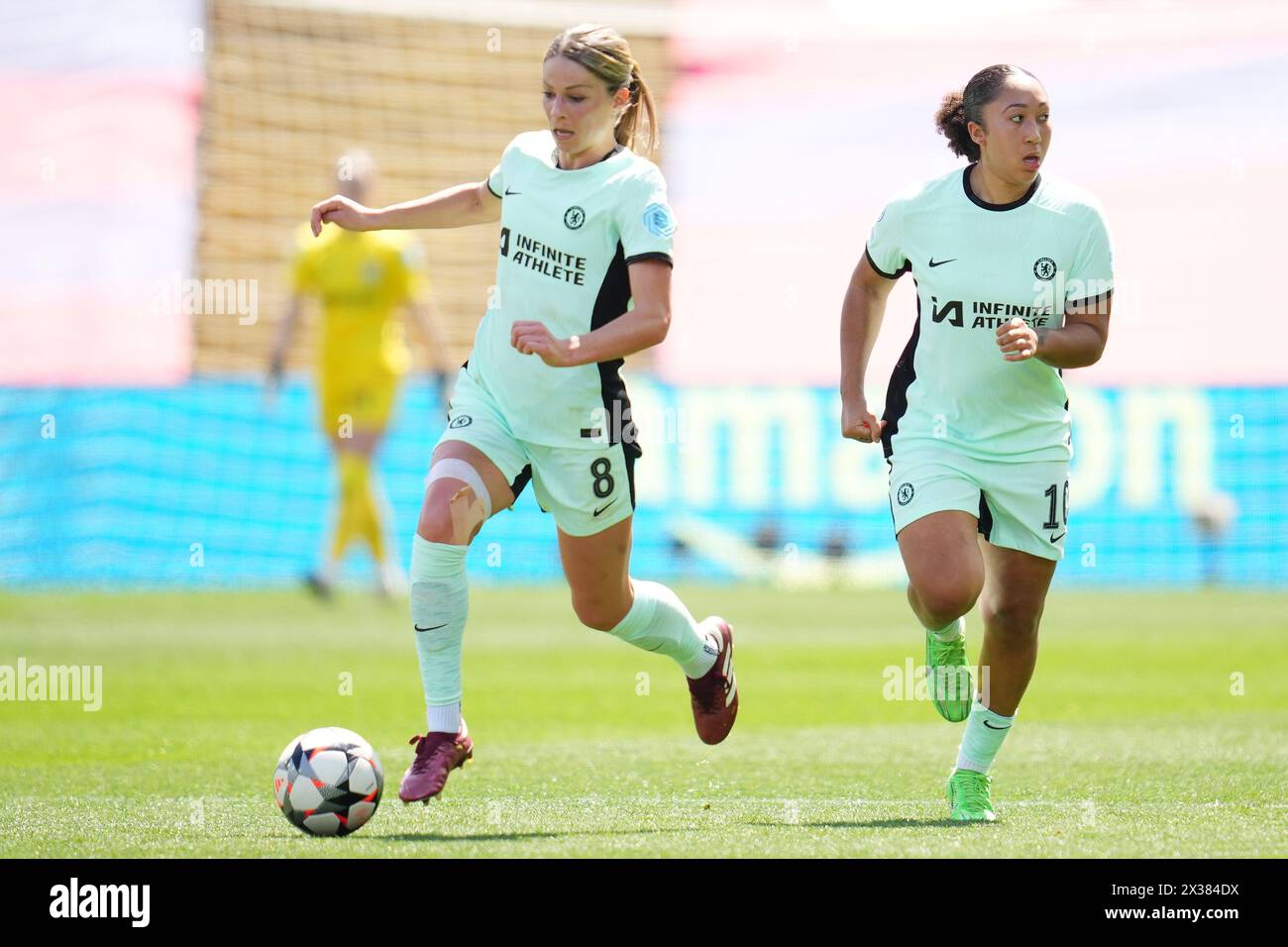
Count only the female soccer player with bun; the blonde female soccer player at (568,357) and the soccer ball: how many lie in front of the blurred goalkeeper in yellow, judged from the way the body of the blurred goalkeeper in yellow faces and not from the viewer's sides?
3

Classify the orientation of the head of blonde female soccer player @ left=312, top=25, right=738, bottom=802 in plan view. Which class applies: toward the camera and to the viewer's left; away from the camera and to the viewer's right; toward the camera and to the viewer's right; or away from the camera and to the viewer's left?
toward the camera and to the viewer's left

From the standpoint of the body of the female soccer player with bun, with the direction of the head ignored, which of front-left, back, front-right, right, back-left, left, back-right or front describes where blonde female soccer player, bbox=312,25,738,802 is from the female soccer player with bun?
right

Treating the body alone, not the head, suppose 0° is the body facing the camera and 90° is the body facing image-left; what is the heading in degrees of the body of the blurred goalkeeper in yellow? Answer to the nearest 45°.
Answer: approximately 0°

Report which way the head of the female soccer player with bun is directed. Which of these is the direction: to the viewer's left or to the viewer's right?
to the viewer's right

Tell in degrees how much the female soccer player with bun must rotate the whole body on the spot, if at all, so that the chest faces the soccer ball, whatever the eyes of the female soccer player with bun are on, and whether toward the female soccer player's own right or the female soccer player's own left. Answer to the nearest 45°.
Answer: approximately 45° to the female soccer player's own right

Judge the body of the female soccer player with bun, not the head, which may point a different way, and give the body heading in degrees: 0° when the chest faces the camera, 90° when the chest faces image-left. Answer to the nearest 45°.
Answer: approximately 0°

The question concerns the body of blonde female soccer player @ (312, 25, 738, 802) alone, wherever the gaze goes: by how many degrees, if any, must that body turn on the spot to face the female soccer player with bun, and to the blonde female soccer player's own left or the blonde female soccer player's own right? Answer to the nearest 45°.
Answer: approximately 135° to the blonde female soccer player's own left

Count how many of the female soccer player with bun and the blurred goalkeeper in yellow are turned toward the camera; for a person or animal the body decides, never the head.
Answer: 2

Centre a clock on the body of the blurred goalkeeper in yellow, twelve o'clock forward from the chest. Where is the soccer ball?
The soccer ball is roughly at 12 o'clock from the blurred goalkeeper in yellow.
